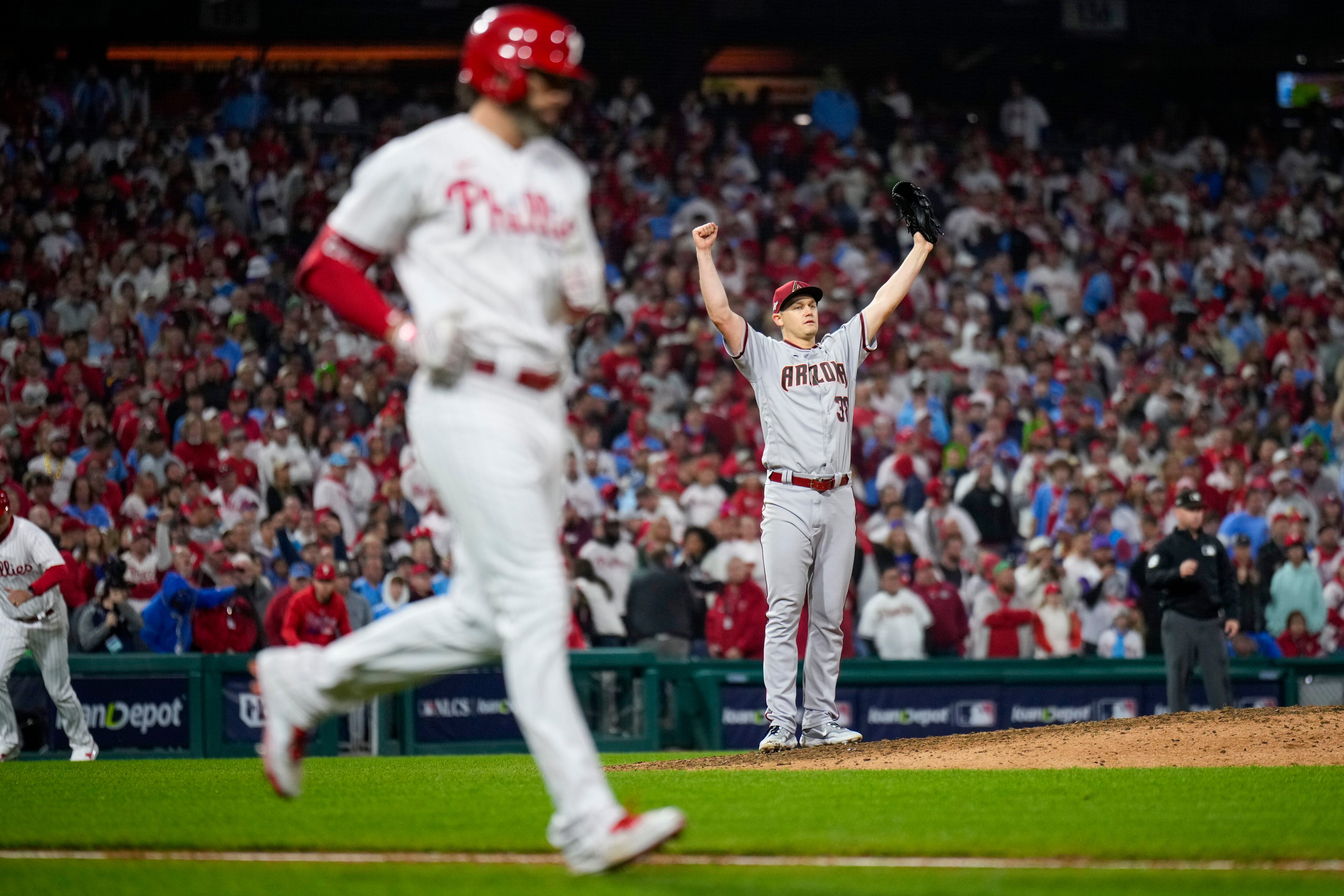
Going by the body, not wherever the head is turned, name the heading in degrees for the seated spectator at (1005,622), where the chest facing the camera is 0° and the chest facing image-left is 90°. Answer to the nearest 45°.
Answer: approximately 0°

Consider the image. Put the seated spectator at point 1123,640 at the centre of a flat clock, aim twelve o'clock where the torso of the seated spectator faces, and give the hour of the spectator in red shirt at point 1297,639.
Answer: The spectator in red shirt is roughly at 8 o'clock from the seated spectator.

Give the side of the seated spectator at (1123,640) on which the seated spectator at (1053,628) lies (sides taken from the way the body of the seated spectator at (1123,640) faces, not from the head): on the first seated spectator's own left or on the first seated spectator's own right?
on the first seated spectator's own right

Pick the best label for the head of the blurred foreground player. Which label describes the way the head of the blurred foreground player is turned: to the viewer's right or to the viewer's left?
to the viewer's right

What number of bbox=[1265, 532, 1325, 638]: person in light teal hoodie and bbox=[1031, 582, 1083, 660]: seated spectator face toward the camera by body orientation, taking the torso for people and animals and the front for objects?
2

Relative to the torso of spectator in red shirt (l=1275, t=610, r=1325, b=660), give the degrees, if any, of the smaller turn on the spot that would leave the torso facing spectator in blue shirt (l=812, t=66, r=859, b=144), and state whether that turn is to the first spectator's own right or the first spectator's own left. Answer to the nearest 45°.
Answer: approximately 135° to the first spectator's own right

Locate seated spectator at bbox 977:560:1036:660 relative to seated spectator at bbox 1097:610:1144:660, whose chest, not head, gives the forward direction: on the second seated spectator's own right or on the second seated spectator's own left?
on the second seated spectator's own right

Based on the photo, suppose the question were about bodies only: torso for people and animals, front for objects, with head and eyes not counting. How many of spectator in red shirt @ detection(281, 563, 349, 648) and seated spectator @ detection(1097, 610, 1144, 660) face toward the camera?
2

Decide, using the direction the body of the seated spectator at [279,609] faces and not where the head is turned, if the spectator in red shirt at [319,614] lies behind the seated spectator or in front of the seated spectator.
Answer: in front

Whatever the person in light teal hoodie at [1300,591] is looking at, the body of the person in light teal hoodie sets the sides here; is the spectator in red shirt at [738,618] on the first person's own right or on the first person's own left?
on the first person's own right

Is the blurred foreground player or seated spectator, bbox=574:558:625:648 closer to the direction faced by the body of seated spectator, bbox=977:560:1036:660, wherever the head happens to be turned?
the blurred foreground player

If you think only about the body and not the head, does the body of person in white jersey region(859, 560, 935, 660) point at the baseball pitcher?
yes

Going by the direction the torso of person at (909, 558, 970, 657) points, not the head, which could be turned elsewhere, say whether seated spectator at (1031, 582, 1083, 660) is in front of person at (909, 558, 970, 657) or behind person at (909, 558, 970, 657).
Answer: behind

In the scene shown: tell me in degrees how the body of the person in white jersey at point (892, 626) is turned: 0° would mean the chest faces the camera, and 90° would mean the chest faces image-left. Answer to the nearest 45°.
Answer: approximately 0°
